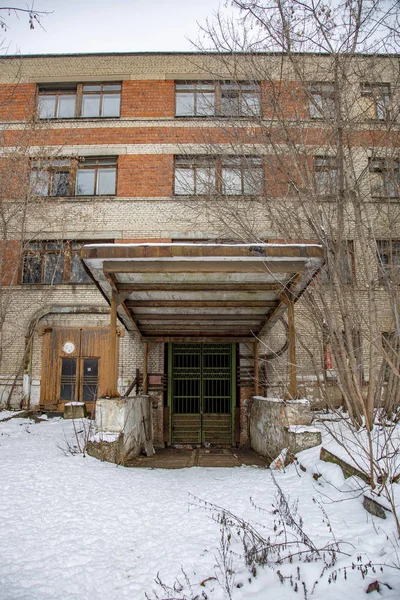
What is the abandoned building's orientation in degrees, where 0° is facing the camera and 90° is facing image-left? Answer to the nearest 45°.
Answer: approximately 0°

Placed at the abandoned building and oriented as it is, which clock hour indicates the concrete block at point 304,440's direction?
The concrete block is roughly at 11 o'clock from the abandoned building.
